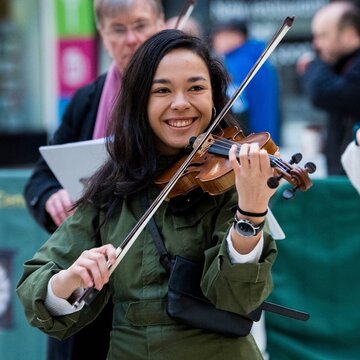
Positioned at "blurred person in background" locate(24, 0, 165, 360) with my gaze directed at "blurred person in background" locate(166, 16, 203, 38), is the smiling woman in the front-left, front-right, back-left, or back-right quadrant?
back-right

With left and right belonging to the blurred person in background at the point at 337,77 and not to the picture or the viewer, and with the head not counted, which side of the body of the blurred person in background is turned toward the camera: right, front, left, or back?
left

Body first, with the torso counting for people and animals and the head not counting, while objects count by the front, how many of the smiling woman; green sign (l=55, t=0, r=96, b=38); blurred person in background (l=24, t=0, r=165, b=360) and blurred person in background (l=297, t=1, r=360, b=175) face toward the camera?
3

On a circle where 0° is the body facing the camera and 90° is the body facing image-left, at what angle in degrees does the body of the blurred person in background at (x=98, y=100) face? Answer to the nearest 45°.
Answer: approximately 0°
